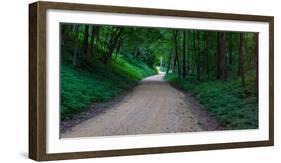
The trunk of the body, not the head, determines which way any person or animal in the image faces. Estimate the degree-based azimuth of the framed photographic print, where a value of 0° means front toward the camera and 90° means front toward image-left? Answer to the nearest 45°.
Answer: approximately 315°
